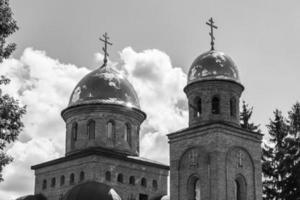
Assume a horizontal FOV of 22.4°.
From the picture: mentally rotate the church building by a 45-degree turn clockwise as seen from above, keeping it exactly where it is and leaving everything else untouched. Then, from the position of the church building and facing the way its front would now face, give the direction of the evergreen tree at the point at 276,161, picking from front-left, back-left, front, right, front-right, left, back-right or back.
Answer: back-left

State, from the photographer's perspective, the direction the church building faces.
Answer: facing the viewer and to the right of the viewer
